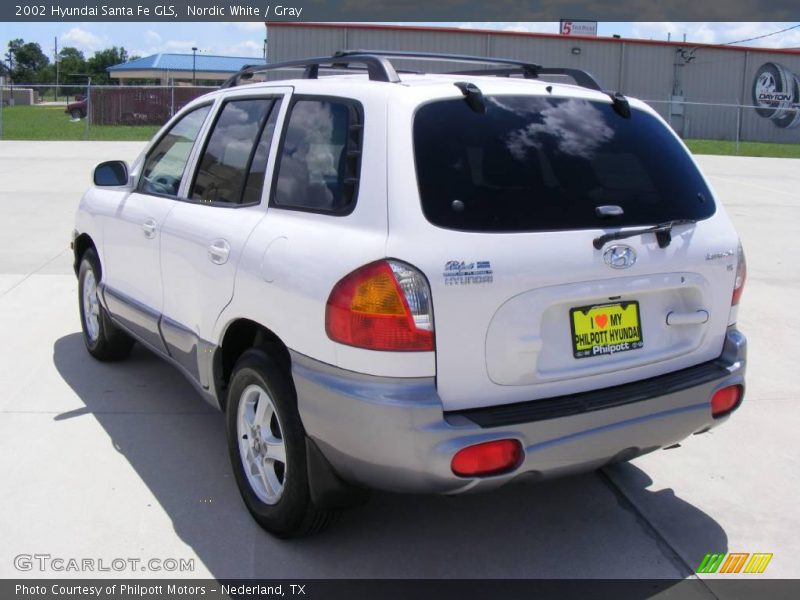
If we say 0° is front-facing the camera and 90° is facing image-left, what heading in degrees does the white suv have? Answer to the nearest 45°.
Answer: approximately 135°

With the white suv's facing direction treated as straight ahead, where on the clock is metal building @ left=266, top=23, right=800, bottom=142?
The metal building is roughly at 2 o'clock from the white suv.

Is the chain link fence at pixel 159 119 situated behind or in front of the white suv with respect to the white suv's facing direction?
in front
